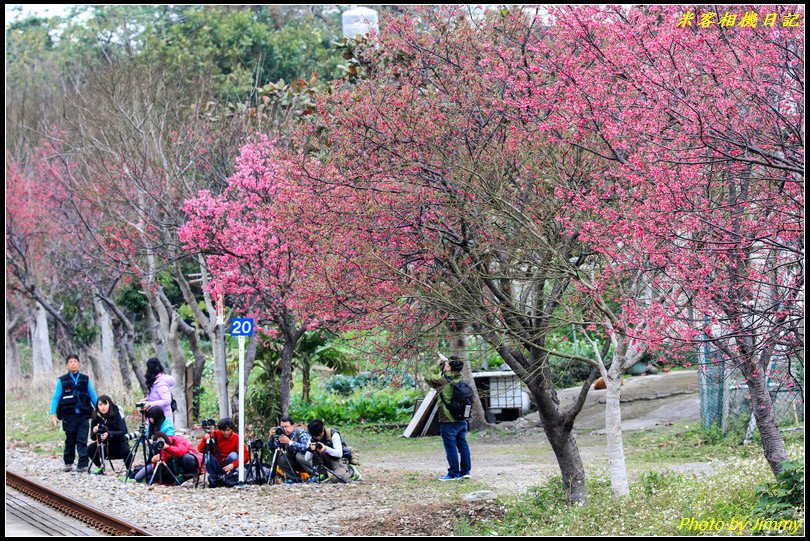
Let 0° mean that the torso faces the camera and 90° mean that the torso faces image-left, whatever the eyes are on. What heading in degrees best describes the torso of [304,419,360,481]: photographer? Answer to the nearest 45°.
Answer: approximately 45°

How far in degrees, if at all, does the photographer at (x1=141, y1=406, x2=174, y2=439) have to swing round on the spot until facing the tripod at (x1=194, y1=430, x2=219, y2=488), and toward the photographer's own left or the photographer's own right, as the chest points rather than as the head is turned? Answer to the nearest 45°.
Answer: approximately 90° to the photographer's own left

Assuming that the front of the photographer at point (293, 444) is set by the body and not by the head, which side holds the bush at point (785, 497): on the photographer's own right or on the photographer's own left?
on the photographer's own left

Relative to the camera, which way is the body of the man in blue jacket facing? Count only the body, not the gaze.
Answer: toward the camera

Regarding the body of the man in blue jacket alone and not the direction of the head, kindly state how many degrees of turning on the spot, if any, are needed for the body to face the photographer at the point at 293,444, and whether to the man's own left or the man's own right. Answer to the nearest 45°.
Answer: approximately 45° to the man's own left

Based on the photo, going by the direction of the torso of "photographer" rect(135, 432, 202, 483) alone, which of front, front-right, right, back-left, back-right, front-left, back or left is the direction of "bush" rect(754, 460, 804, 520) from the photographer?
left

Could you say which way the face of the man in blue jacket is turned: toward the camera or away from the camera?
toward the camera

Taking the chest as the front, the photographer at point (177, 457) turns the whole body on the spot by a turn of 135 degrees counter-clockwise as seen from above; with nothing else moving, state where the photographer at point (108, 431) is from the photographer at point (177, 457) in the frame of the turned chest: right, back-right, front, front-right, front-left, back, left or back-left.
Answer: back-left

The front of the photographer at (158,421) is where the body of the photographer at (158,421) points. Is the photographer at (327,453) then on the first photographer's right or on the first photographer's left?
on the first photographer's left

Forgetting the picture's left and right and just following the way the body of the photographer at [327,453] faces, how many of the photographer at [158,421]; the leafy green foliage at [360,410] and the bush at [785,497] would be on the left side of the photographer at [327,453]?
1
